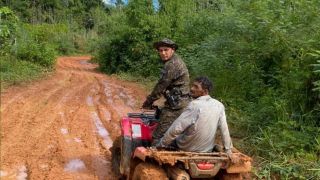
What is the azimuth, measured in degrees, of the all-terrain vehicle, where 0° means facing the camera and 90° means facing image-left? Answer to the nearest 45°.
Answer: approximately 135°

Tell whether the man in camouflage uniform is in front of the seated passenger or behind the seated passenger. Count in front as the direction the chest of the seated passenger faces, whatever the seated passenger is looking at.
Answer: in front

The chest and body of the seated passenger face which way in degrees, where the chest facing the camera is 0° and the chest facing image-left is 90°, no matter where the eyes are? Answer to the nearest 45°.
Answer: approximately 135°
